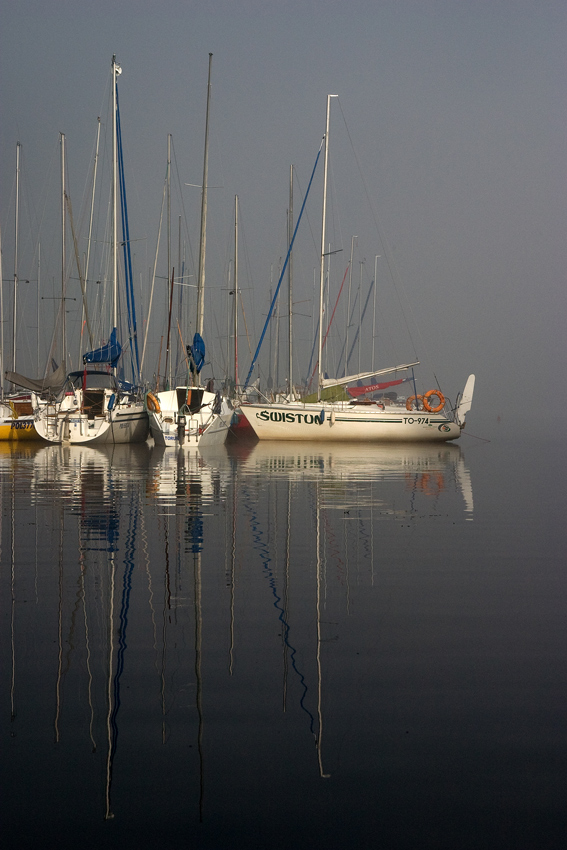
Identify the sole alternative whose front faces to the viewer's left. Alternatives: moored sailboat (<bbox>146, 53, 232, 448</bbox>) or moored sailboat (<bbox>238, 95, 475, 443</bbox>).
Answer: moored sailboat (<bbox>238, 95, 475, 443</bbox>)

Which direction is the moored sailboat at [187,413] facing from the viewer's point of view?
away from the camera

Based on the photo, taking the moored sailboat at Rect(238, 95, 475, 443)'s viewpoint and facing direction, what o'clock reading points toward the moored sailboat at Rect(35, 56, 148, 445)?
the moored sailboat at Rect(35, 56, 148, 445) is roughly at 11 o'clock from the moored sailboat at Rect(238, 95, 475, 443).

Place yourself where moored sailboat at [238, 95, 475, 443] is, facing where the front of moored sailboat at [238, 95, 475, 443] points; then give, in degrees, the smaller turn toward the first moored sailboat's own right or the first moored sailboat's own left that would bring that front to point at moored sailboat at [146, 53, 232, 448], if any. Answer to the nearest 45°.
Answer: approximately 45° to the first moored sailboat's own left

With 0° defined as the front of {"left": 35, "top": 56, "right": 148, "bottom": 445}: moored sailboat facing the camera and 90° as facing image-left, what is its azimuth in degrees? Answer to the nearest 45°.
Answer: approximately 225°

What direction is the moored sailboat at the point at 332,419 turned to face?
to the viewer's left

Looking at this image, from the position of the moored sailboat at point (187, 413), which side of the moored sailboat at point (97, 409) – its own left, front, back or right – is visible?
right

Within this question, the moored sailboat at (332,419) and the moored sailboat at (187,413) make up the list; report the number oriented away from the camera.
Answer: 1

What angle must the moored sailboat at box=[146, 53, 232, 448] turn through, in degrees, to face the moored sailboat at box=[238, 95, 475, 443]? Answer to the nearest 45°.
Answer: approximately 45° to its right
